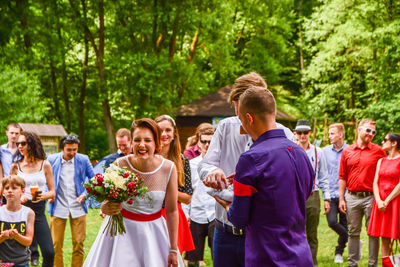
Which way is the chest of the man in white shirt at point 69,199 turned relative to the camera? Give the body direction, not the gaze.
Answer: toward the camera

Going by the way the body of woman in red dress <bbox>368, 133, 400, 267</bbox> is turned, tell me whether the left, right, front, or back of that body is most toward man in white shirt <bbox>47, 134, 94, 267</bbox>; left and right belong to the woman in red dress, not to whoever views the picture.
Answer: front

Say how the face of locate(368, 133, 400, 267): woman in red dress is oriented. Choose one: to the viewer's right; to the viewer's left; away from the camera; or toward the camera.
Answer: to the viewer's left

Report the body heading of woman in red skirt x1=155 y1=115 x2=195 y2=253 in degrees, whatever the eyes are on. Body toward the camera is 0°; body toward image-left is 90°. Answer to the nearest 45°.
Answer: approximately 45°

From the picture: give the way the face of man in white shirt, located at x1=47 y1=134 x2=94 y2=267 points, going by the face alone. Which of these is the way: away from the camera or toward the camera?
toward the camera

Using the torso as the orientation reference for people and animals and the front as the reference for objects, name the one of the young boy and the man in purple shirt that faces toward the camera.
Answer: the young boy

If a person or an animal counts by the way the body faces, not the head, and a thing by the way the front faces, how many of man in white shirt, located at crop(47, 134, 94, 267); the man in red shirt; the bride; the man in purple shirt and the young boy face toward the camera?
4

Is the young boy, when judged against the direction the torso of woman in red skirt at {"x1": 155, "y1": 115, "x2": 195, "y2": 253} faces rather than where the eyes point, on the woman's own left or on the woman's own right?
on the woman's own right

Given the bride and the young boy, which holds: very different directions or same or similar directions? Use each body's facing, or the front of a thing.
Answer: same or similar directions

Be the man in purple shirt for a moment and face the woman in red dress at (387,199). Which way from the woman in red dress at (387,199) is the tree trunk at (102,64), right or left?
left

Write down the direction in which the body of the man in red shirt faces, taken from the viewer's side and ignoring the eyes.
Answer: toward the camera
